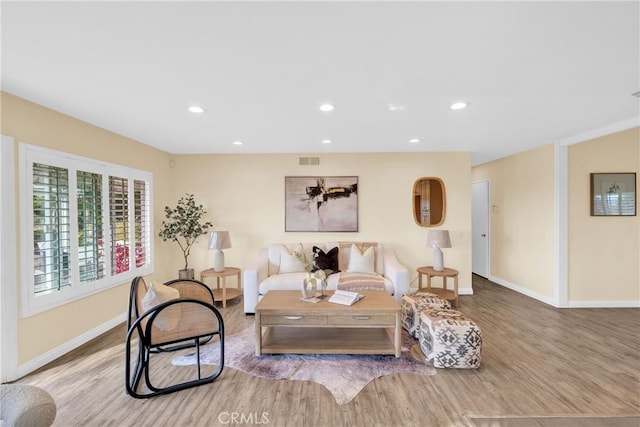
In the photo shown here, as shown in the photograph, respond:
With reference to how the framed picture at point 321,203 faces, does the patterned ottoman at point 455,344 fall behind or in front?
in front

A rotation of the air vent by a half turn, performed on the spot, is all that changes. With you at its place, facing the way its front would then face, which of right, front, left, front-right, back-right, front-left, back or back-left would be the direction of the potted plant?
left

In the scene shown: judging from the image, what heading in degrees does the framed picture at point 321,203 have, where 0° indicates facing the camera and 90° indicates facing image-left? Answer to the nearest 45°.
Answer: approximately 0°

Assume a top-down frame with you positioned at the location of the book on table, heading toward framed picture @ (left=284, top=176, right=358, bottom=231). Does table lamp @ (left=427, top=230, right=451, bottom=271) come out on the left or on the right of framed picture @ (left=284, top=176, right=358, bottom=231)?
right

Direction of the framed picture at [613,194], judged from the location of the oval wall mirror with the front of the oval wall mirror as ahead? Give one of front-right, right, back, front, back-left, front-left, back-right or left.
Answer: left

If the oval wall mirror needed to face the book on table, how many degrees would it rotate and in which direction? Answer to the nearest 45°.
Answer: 0° — it already faces it

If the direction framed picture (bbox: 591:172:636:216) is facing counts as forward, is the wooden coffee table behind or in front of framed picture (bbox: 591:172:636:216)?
in front
